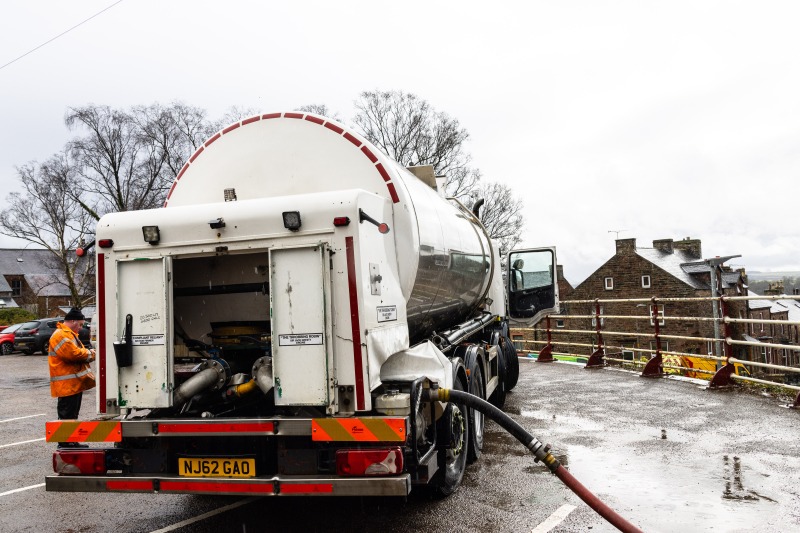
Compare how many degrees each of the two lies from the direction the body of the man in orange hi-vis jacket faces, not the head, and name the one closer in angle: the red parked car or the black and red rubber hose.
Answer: the black and red rubber hose

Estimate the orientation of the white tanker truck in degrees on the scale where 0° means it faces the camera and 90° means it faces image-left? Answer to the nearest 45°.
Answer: approximately 225°

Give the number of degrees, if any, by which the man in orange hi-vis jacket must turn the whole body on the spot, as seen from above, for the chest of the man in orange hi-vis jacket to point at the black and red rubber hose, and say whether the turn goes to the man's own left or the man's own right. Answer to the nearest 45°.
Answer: approximately 45° to the man's own right

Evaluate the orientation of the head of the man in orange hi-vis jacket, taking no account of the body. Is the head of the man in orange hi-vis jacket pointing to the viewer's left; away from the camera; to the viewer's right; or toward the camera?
to the viewer's right

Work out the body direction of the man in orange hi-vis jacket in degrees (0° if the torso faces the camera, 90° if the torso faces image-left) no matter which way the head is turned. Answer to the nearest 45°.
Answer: approximately 270°

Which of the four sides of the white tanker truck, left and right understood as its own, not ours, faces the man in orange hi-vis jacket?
left
